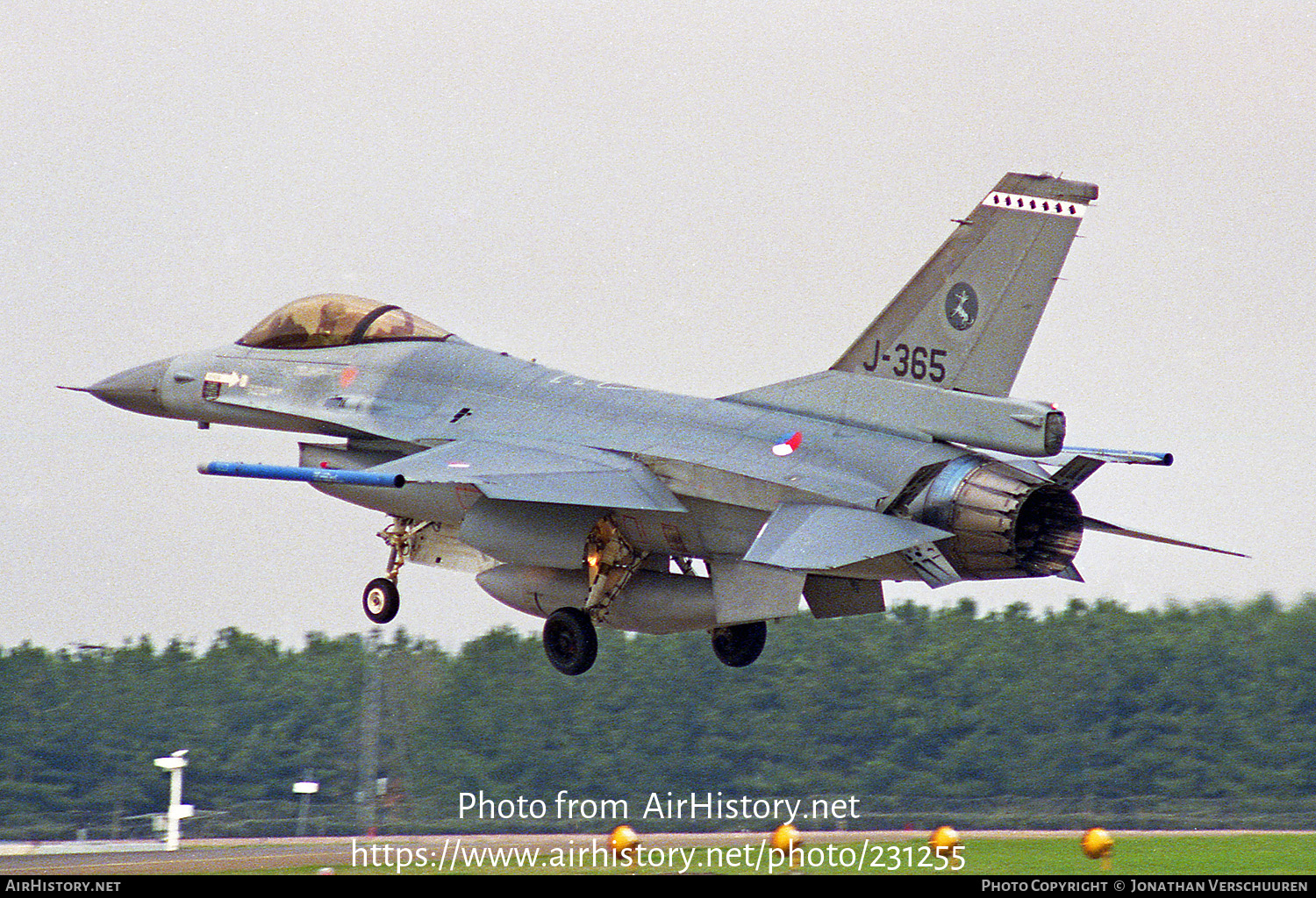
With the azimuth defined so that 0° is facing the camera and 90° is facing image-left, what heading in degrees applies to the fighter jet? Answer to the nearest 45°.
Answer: approximately 135°
